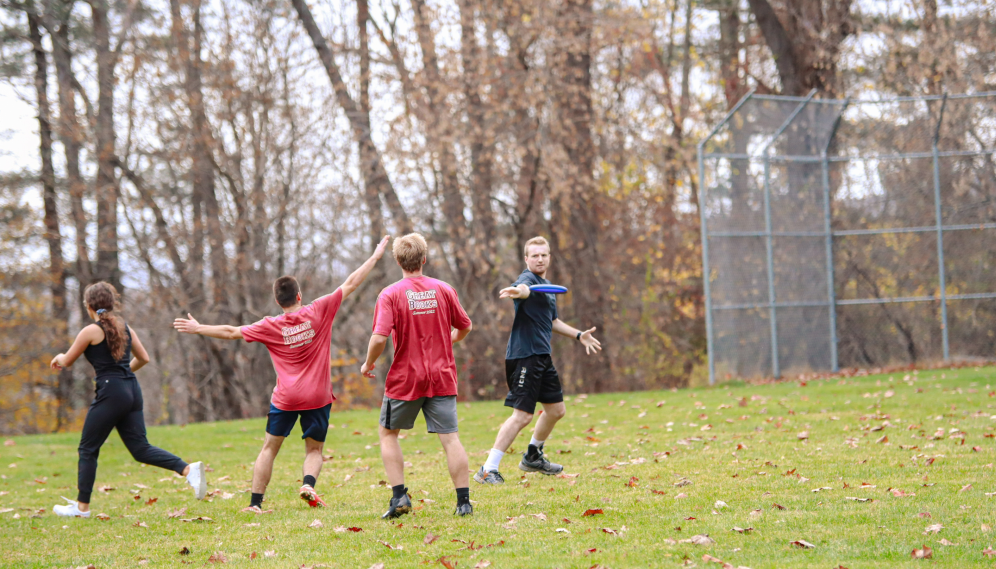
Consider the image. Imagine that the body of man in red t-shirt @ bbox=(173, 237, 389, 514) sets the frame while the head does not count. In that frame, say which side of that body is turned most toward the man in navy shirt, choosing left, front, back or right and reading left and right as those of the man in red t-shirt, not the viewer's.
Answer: right

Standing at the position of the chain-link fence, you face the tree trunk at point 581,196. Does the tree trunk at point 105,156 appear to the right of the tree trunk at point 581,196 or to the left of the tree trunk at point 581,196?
left

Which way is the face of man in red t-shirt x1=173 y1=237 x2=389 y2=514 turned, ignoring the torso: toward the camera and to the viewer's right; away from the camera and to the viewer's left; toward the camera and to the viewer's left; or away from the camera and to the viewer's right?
away from the camera and to the viewer's right

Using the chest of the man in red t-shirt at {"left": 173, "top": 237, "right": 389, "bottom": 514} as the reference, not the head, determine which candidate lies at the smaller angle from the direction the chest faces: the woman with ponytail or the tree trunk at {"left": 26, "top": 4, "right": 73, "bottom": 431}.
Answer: the tree trunk

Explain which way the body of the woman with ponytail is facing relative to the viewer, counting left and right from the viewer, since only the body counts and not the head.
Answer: facing away from the viewer and to the left of the viewer

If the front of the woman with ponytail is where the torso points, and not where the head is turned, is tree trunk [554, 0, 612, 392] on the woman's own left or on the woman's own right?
on the woman's own right

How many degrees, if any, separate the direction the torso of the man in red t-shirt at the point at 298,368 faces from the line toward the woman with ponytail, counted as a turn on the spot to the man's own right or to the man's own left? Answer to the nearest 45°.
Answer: approximately 45° to the man's own left

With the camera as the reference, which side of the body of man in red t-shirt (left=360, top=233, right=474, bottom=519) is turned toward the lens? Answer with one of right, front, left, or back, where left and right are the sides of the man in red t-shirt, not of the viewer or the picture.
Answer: back

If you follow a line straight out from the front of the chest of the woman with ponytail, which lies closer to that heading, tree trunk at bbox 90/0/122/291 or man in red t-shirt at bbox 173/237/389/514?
the tree trunk

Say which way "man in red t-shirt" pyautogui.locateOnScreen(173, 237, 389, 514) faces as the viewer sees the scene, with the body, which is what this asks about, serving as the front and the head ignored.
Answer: away from the camera
